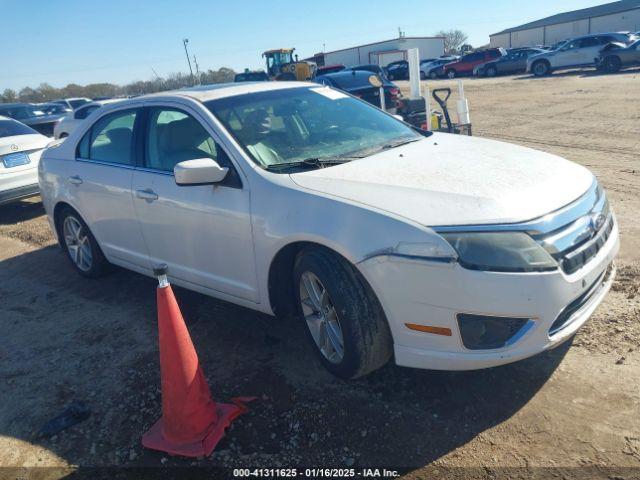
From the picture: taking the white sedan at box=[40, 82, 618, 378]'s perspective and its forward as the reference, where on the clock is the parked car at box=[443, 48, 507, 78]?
The parked car is roughly at 8 o'clock from the white sedan.

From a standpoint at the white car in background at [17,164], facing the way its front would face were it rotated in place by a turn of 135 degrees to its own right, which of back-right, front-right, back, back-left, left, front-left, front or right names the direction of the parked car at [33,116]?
left

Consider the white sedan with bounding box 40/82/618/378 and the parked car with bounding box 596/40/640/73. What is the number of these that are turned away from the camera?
0

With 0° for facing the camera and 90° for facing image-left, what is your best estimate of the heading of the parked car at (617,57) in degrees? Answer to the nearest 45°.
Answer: approximately 45°

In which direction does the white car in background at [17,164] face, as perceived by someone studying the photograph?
facing away from the viewer and to the left of the viewer

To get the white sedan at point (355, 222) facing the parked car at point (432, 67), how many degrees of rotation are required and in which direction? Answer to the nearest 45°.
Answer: approximately 135° to its left

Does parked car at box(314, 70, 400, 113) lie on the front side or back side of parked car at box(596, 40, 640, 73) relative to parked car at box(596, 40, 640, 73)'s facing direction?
on the front side

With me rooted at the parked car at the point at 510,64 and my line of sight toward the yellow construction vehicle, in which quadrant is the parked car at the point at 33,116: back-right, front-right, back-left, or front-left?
front-left

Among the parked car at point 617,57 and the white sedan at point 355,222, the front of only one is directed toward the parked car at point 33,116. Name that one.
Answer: the parked car at point 617,57

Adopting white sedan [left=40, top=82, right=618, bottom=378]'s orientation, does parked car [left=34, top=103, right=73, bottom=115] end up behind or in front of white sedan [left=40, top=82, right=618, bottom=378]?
behind

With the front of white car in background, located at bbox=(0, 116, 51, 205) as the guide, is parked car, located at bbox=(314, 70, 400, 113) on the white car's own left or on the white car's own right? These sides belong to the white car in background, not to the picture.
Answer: on the white car's own right

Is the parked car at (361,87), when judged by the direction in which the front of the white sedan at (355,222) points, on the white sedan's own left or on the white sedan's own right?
on the white sedan's own left

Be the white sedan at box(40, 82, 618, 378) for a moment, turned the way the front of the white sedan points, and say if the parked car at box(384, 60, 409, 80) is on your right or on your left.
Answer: on your left

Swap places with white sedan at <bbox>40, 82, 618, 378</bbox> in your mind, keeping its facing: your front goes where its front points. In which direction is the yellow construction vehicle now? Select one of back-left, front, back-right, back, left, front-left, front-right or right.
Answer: back-left

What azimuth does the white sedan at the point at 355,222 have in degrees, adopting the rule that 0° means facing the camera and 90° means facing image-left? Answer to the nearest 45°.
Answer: approximately 315°
